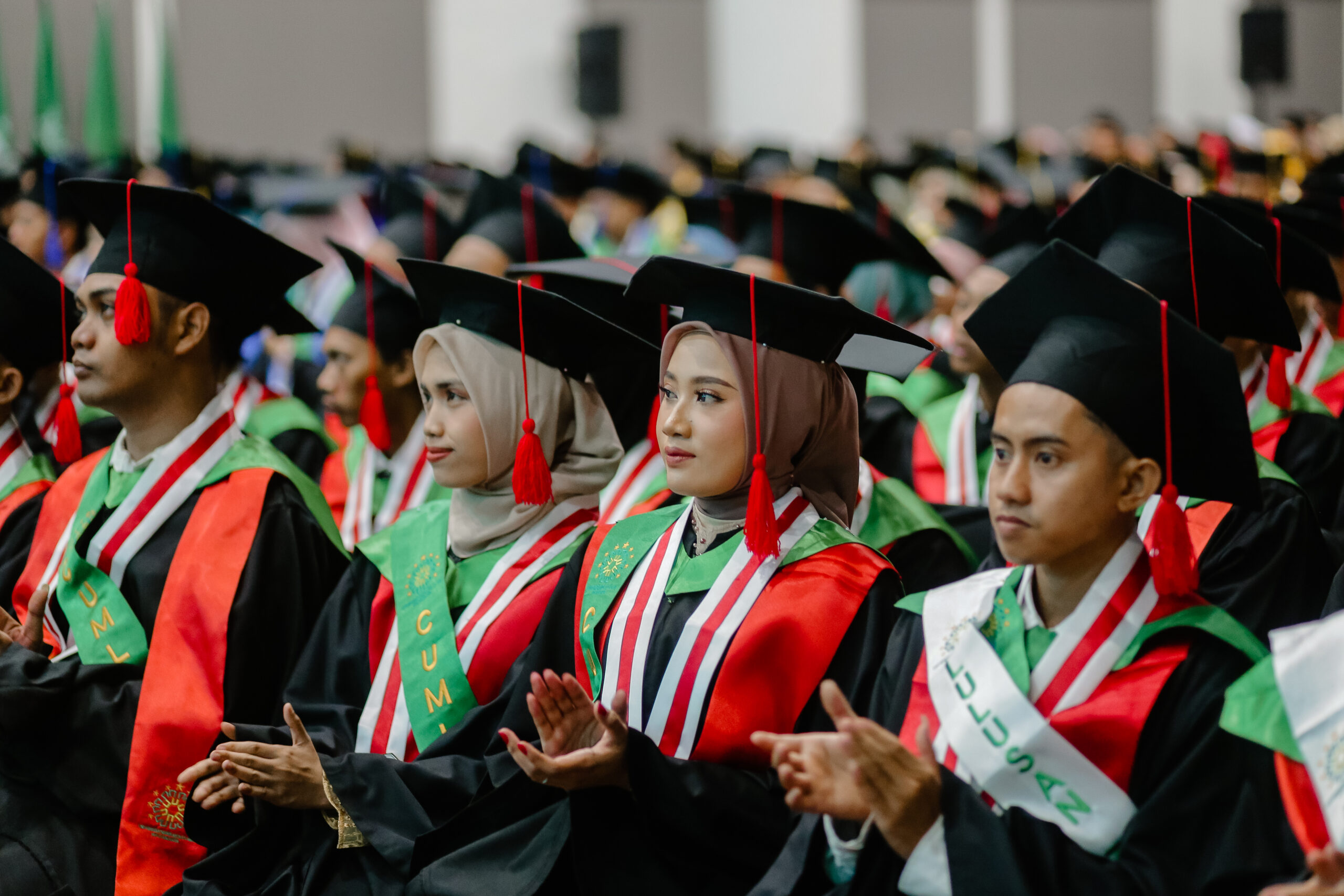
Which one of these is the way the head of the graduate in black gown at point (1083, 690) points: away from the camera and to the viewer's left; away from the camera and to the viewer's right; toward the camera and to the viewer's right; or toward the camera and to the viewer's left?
toward the camera and to the viewer's left

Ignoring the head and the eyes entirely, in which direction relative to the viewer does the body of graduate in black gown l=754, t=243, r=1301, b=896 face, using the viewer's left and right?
facing the viewer and to the left of the viewer

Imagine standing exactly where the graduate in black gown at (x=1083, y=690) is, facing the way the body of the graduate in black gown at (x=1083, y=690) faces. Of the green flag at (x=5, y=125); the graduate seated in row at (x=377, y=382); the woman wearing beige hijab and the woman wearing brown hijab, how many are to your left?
0

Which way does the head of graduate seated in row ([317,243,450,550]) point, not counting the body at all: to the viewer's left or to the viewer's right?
to the viewer's left

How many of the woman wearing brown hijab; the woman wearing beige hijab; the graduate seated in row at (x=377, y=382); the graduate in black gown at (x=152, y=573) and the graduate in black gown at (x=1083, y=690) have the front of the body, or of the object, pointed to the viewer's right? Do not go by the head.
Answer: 0

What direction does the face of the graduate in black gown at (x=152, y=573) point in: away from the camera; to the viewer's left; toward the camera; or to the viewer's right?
to the viewer's left

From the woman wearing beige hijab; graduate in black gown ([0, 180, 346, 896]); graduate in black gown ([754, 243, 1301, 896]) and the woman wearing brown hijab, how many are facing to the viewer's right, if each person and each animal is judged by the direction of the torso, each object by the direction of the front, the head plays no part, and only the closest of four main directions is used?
0

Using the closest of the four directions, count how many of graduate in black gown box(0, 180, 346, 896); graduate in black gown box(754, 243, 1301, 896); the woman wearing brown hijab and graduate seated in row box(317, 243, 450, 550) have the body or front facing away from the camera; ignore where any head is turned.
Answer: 0

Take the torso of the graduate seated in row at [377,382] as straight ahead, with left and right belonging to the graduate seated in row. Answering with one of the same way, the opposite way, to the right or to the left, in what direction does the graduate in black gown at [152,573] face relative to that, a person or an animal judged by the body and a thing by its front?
the same way

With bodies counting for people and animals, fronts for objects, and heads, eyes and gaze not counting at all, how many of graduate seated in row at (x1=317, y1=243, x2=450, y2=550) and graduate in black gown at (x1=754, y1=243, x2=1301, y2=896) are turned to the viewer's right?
0

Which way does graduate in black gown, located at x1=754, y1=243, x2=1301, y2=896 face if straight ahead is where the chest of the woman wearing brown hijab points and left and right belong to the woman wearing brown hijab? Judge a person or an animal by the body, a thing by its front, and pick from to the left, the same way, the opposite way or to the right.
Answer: the same way

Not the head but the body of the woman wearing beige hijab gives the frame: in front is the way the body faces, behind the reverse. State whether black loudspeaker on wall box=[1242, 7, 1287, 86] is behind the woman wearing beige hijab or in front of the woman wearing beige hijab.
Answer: behind

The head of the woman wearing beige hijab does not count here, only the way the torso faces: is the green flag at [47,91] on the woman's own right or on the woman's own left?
on the woman's own right

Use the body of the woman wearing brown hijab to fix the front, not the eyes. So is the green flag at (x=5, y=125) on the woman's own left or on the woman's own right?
on the woman's own right

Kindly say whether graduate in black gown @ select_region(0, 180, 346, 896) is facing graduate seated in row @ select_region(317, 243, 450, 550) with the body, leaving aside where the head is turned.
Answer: no

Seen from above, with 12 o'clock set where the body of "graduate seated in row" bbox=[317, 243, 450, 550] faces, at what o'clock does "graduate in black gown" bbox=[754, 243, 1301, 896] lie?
The graduate in black gown is roughly at 10 o'clock from the graduate seated in row.
